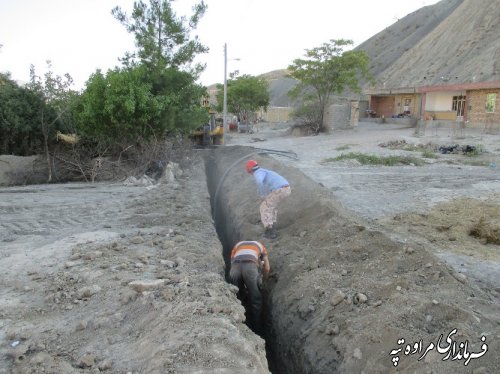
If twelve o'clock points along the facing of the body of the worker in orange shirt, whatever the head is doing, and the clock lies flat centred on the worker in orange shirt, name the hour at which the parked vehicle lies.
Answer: The parked vehicle is roughly at 12 o'clock from the worker in orange shirt.

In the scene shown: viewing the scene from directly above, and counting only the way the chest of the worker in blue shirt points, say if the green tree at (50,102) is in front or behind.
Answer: in front

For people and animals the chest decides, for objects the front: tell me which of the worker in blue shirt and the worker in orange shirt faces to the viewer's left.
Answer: the worker in blue shirt

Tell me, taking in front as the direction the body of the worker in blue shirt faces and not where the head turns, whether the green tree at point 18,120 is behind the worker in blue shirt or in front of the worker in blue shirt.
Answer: in front

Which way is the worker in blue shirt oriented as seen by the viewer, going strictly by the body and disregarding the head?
to the viewer's left

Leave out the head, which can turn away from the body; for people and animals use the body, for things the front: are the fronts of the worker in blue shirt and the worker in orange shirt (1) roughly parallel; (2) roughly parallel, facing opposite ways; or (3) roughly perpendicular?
roughly perpendicular

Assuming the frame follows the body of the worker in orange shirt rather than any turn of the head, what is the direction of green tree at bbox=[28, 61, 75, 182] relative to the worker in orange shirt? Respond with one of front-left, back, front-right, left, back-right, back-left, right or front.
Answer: front-left

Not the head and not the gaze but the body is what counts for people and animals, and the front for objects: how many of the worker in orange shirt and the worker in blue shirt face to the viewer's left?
1

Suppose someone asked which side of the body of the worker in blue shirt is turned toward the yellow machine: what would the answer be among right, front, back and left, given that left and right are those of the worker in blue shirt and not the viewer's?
right

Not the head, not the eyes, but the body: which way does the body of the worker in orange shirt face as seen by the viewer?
away from the camera

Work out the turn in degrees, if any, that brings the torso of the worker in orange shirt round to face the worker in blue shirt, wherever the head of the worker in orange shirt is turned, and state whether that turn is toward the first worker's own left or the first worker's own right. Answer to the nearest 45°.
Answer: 0° — they already face them

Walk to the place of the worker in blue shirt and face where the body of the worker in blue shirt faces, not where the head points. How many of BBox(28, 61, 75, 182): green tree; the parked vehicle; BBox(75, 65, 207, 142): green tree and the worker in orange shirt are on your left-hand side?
1

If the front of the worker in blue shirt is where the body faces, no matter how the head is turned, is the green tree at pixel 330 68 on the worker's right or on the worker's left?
on the worker's right

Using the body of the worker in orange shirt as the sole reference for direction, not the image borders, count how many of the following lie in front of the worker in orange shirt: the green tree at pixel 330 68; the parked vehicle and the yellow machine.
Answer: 3

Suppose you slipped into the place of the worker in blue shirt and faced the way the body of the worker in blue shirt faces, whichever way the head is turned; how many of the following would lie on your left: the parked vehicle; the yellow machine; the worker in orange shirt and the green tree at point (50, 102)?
1
